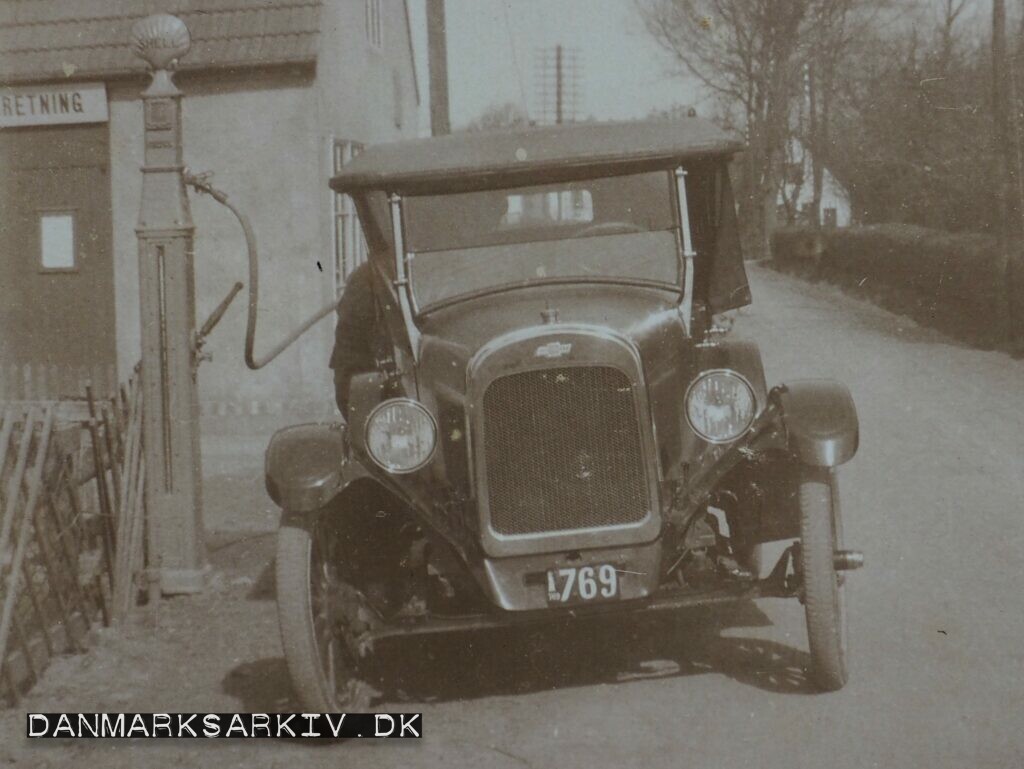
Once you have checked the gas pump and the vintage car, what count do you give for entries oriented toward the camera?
2

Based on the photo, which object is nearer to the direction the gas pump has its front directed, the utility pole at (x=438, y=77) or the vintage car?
the vintage car

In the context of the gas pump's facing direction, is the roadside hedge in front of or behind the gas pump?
behind

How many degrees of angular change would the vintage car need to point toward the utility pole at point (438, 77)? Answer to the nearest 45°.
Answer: approximately 180°

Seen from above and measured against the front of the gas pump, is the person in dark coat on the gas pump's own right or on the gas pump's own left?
on the gas pump's own left

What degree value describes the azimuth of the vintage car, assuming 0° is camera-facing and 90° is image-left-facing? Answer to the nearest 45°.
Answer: approximately 0°

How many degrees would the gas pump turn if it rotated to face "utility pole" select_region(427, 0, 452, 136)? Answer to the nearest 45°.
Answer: approximately 180°

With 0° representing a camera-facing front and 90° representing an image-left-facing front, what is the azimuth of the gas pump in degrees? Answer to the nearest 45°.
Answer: approximately 0°

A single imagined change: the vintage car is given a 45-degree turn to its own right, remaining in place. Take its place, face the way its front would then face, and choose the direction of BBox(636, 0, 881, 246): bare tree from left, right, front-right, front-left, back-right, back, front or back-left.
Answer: back-right

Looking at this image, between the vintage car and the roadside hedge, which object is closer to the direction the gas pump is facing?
the vintage car

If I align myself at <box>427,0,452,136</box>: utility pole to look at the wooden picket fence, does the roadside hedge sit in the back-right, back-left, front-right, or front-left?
back-left
